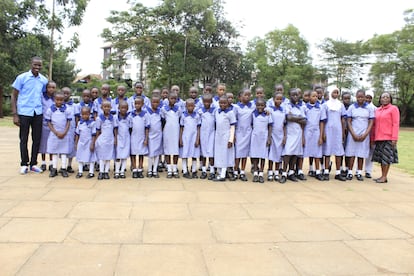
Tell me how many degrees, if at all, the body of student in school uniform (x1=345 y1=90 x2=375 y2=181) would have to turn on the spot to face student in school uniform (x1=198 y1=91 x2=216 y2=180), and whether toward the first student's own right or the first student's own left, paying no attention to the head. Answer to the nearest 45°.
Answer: approximately 45° to the first student's own right

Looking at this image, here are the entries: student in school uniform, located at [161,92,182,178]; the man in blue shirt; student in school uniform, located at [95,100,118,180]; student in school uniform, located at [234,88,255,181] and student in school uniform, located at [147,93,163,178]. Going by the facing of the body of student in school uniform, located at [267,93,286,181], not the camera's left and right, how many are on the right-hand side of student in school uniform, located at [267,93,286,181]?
5

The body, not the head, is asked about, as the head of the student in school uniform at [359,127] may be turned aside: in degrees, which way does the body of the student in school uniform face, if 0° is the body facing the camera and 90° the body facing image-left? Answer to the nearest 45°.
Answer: approximately 0°

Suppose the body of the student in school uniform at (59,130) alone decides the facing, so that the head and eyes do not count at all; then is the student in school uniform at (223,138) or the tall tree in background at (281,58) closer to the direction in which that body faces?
the student in school uniform

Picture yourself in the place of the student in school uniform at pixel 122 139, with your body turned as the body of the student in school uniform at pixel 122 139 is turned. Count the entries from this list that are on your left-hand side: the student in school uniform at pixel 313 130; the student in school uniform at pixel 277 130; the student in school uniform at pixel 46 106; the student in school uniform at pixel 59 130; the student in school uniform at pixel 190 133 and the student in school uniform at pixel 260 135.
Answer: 4

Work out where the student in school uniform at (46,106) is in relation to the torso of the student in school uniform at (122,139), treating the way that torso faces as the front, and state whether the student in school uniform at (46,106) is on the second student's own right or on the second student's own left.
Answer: on the second student's own right

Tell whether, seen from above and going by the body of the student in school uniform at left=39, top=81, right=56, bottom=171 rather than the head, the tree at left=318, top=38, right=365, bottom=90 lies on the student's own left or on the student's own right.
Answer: on the student's own left
